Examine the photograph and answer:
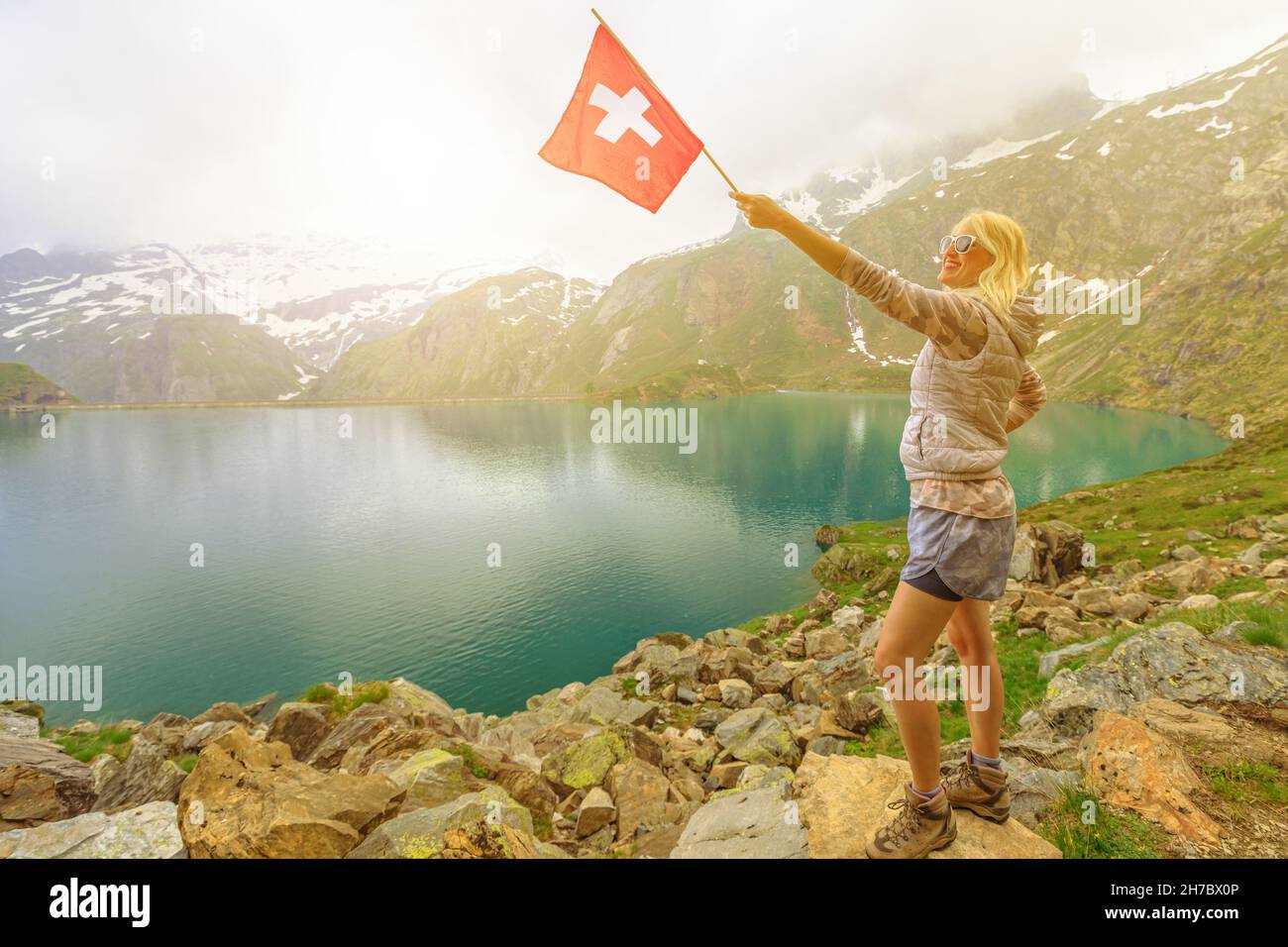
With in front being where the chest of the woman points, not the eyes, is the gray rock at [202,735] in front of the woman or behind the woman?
in front

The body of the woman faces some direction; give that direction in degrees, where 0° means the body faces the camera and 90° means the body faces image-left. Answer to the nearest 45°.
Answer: approximately 90°

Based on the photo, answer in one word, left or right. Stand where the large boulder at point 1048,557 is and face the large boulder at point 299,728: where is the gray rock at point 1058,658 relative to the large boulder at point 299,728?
left

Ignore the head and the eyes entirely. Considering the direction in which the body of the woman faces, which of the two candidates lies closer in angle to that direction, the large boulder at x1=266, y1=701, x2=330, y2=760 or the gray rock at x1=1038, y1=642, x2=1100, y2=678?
the large boulder

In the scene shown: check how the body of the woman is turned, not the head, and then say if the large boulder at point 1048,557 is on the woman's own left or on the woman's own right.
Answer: on the woman's own right
